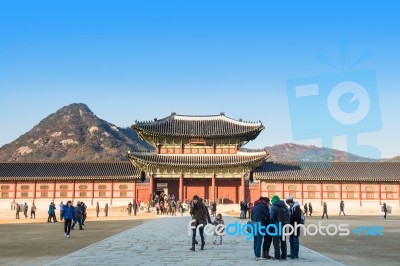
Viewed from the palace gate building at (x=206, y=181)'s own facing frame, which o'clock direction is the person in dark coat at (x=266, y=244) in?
The person in dark coat is roughly at 12 o'clock from the palace gate building.

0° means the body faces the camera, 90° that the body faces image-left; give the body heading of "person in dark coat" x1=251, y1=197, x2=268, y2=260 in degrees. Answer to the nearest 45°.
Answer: approximately 180°
